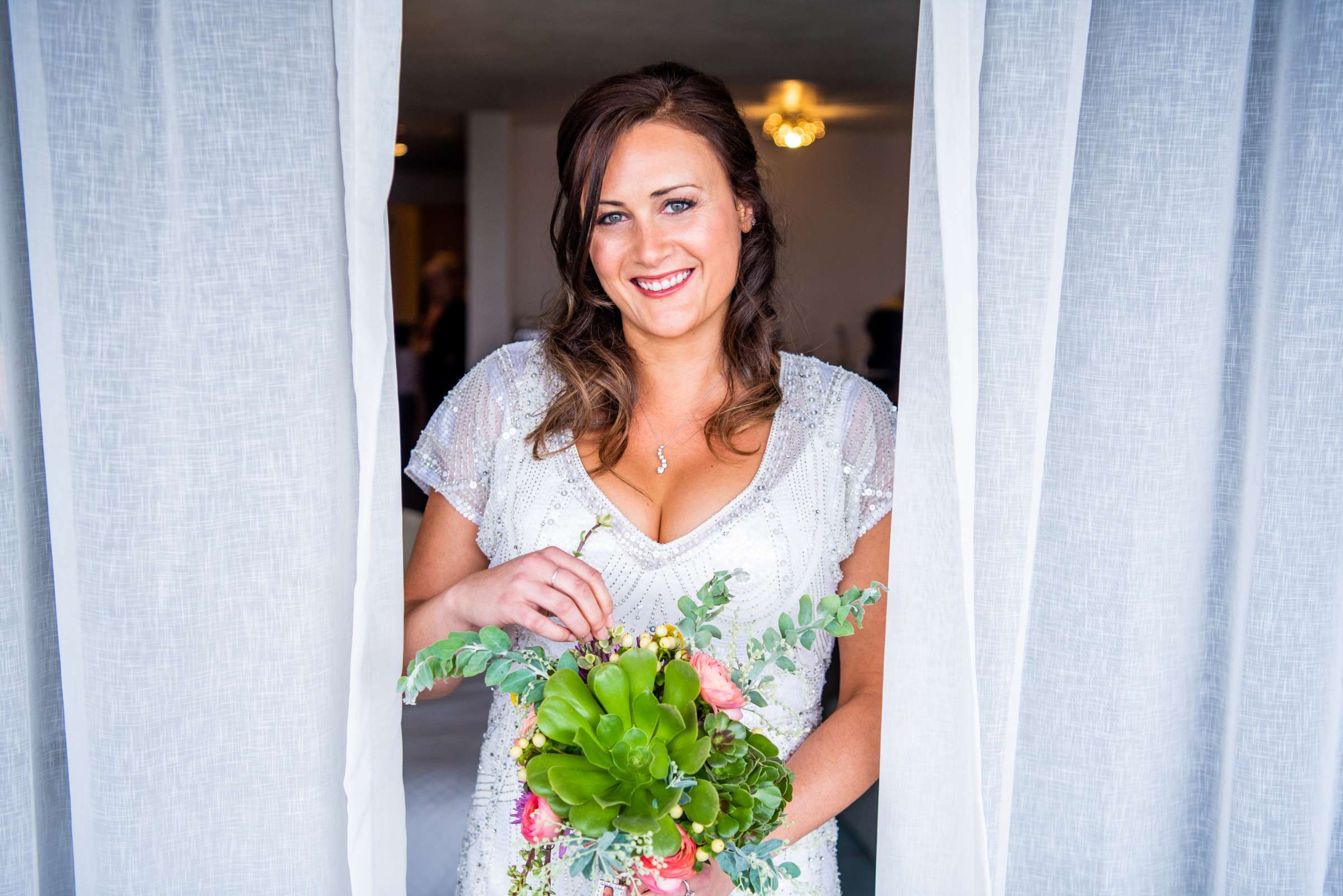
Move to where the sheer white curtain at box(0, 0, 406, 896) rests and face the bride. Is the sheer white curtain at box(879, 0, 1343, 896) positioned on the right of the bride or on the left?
right

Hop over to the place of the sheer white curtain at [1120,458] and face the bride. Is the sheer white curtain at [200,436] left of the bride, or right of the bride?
left

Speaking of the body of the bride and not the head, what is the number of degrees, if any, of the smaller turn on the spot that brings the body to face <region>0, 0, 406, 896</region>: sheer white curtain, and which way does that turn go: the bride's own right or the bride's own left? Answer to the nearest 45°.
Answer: approximately 45° to the bride's own right

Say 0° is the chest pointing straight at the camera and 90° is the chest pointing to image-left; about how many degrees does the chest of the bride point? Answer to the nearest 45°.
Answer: approximately 0°
